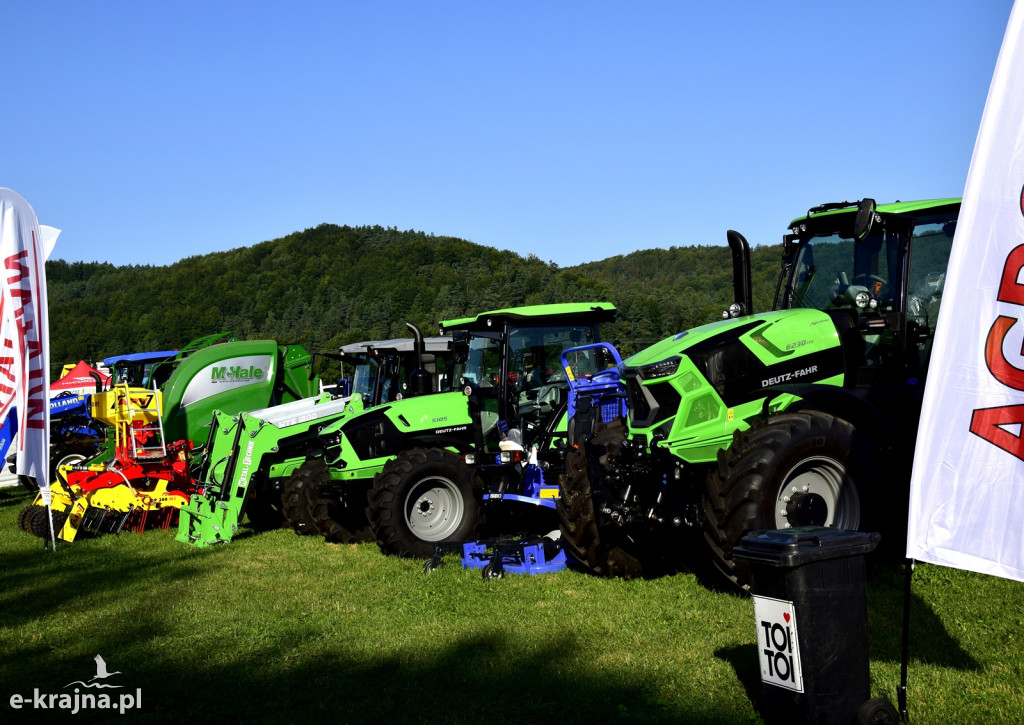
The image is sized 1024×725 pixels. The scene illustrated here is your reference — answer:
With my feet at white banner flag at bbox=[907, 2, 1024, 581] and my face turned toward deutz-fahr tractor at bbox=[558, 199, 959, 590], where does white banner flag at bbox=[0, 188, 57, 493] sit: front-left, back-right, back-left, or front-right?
front-left

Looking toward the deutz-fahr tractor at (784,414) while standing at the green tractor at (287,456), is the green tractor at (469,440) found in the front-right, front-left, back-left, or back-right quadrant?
front-left

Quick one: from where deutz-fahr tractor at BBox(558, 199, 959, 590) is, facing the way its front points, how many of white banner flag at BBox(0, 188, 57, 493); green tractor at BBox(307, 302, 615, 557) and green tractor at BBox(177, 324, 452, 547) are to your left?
0

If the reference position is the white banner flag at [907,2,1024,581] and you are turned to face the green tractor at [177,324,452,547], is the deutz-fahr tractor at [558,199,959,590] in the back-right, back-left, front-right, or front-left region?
front-right

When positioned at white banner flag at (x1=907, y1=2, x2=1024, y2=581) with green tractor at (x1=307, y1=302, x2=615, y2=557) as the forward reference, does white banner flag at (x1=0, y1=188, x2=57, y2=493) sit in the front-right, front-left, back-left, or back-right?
front-left

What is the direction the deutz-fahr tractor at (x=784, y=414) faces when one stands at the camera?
facing the viewer and to the left of the viewer

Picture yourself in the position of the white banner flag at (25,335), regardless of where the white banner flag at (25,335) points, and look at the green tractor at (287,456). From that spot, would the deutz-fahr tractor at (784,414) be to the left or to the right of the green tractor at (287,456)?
right

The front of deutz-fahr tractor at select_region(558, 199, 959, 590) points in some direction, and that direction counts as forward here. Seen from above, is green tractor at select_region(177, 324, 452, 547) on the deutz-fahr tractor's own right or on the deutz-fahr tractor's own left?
on the deutz-fahr tractor's own right

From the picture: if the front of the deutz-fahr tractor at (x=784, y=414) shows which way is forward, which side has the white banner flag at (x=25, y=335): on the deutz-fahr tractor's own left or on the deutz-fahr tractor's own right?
on the deutz-fahr tractor's own right

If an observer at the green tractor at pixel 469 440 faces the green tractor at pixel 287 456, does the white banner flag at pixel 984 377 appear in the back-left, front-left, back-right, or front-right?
back-left

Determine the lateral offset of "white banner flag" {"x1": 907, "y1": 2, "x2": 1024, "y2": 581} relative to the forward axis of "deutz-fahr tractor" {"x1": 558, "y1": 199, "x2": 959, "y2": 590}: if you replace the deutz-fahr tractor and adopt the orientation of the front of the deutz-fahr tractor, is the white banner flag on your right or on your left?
on your left

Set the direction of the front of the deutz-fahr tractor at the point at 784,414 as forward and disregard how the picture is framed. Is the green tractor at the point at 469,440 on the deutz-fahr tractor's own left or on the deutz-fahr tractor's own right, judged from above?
on the deutz-fahr tractor's own right
